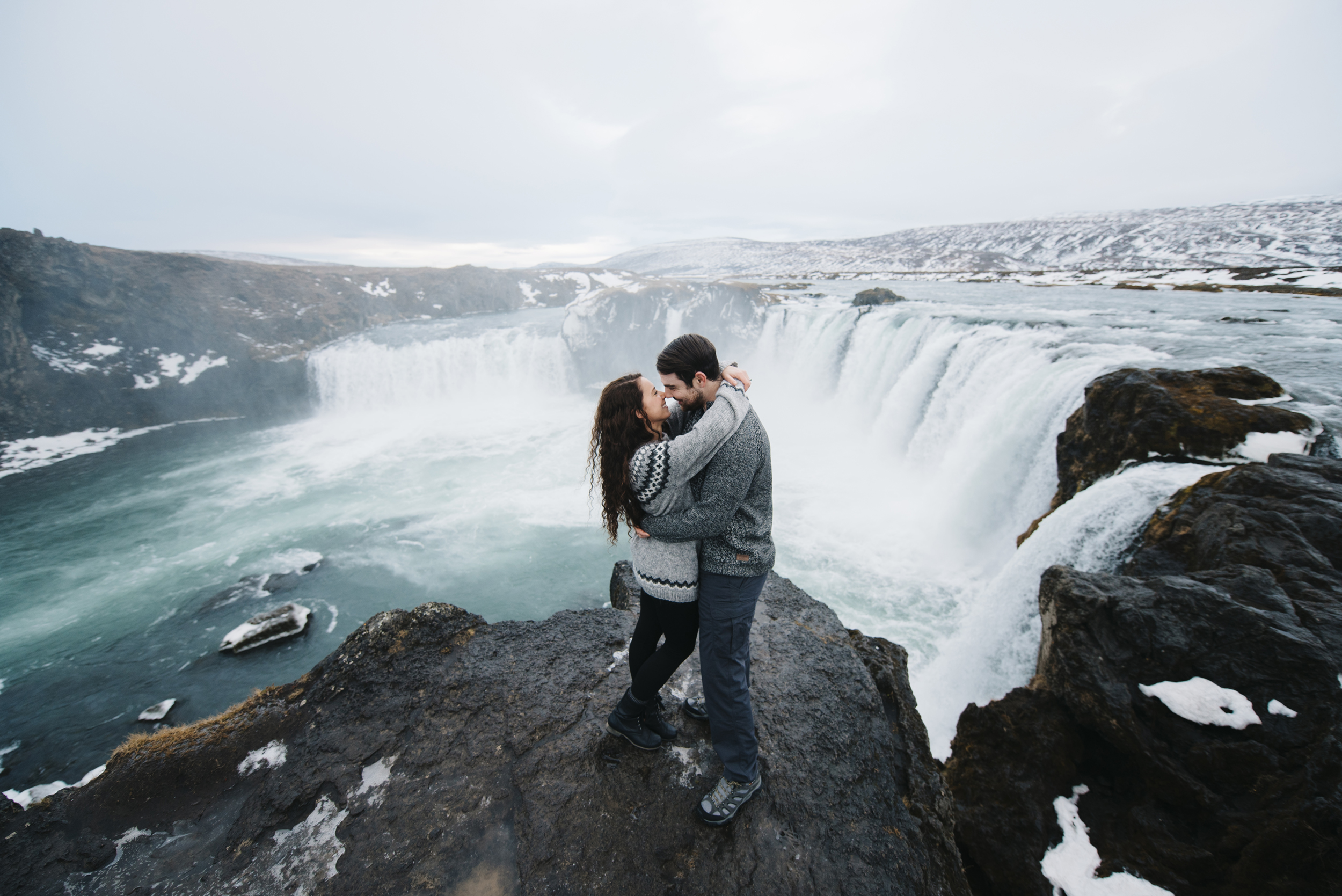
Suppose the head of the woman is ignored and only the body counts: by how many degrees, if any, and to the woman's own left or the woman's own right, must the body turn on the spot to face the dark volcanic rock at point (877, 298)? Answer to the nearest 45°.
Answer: approximately 45° to the woman's own left

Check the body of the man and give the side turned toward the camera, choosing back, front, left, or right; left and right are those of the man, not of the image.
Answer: left

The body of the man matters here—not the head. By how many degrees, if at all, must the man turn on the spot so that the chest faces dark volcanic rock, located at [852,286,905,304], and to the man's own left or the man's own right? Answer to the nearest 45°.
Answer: approximately 90° to the man's own right

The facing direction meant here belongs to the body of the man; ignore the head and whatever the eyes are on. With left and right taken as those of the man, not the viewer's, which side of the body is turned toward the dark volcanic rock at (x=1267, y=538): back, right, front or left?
back

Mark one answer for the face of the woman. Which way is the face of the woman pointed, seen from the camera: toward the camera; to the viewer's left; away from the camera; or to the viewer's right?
to the viewer's right

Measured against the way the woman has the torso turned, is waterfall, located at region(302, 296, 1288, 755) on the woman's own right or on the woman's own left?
on the woman's own left

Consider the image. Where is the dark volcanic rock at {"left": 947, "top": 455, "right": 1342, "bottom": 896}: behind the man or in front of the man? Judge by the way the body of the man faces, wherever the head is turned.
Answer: behind

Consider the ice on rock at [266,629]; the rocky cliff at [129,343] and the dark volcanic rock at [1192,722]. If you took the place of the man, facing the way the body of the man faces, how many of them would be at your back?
1

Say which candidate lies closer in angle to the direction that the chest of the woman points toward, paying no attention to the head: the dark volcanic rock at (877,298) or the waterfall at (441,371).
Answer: the dark volcanic rock

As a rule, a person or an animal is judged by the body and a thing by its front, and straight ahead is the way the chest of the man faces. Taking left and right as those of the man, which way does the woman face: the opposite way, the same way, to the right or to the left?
the opposite way

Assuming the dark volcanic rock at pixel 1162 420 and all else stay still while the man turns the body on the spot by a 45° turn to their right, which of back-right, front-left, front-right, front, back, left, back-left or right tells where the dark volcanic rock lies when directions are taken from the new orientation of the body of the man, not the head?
right

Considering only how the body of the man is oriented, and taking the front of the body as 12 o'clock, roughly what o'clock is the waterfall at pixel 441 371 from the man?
The waterfall is roughly at 2 o'clock from the man.

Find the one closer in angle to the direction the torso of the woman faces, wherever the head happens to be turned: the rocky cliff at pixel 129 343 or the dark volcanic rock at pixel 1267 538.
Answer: the dark volcanic rock

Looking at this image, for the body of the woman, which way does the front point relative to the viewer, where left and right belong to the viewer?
facing to the right of the viewer
